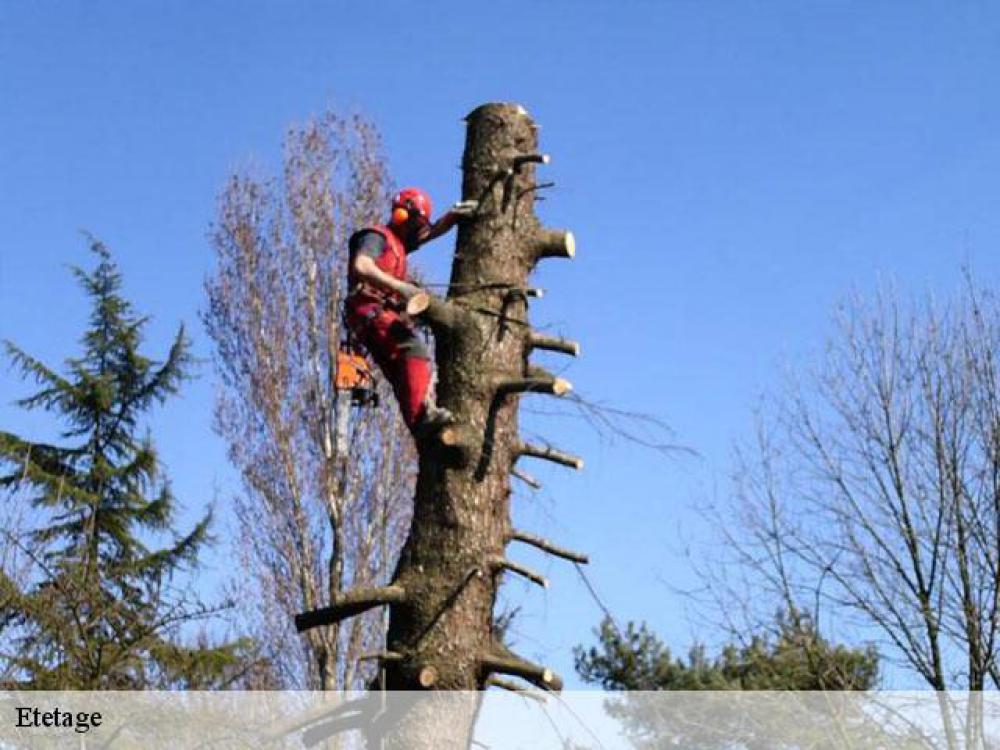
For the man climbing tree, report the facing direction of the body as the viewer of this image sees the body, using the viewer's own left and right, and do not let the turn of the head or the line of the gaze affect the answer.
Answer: facing to the right of the viewer

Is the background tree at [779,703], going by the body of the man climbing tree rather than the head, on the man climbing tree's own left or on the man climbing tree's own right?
on the man climbing tree's own left
